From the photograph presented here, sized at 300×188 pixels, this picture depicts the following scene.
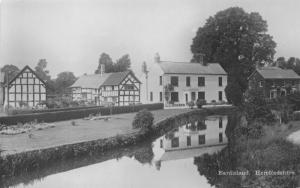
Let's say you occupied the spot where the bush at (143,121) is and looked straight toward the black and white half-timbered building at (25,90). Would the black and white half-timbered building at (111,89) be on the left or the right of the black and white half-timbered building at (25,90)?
right

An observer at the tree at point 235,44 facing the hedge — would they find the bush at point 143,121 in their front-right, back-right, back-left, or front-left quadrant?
front-left

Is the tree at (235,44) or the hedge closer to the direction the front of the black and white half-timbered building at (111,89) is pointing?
the hedge

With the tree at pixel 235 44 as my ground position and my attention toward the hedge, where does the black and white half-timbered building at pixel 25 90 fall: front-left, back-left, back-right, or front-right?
front-right

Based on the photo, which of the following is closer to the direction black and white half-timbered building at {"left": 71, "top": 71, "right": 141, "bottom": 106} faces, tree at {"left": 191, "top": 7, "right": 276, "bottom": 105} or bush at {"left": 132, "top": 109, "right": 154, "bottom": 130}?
the bush

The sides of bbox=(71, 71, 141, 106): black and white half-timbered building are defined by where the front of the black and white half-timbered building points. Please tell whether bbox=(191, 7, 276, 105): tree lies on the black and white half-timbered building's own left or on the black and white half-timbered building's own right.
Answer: on the black and white half-timbered building's own left

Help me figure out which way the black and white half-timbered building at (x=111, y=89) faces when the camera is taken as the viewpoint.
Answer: facing the viewer and to the left of the viewer

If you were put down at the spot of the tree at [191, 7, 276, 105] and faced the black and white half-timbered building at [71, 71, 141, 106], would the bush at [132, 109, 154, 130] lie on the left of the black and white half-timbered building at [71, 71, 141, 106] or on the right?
left

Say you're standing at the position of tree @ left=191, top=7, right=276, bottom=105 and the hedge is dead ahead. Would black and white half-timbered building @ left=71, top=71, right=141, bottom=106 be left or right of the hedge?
right

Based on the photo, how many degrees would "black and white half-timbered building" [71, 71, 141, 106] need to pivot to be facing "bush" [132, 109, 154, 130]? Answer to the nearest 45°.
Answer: approximately 45° to its left
